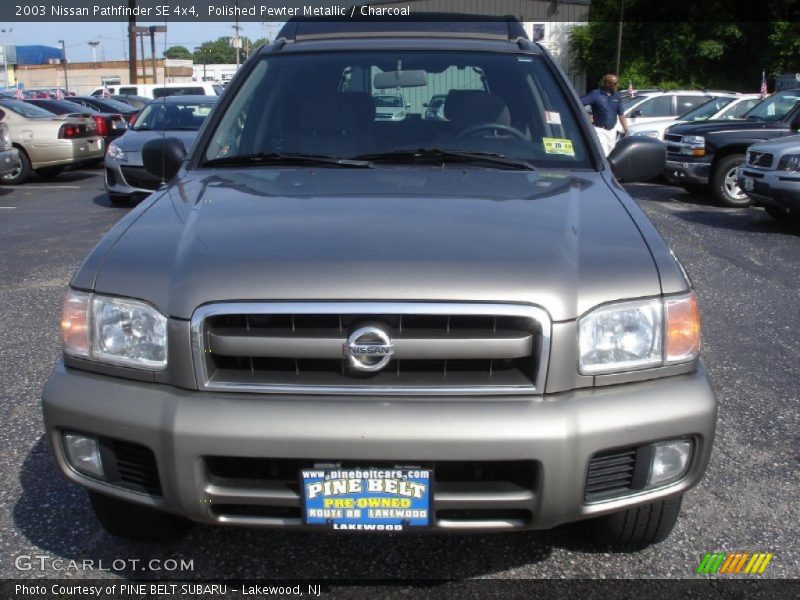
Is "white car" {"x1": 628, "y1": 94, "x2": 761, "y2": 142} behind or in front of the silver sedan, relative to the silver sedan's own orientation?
behind

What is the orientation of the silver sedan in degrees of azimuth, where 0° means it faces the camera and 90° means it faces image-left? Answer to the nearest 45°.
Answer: approximately 45°

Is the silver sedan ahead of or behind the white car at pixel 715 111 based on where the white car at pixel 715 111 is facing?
ahead

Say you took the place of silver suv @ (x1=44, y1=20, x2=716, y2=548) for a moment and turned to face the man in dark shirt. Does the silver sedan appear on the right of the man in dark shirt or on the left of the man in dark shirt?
left

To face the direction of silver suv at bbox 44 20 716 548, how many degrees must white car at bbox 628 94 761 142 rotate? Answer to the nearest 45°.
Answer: approximately 45° to its left

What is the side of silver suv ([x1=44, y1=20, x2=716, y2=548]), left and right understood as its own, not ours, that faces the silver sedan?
back
